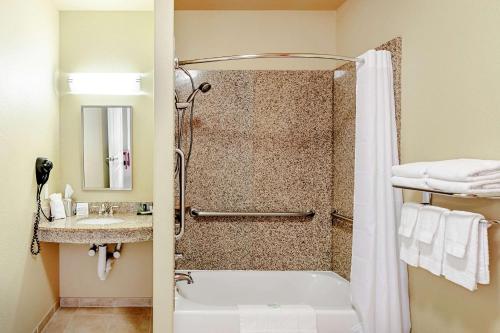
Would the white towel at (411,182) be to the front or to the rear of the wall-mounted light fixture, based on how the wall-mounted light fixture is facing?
to the front

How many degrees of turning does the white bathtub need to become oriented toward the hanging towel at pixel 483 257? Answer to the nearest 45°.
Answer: approximately 45° to its left

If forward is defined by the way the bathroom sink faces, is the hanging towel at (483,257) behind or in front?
in front

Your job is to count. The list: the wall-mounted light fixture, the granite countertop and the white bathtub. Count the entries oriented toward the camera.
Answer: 3

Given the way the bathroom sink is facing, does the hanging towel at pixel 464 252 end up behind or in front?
in front

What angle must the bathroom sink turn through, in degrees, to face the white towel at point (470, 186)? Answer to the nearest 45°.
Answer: approximately 45° to its left

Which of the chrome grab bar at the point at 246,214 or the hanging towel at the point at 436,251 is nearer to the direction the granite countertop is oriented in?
the hanging towel

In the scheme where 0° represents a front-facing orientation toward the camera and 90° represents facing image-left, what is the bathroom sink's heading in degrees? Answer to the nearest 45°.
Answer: approximately 0°
